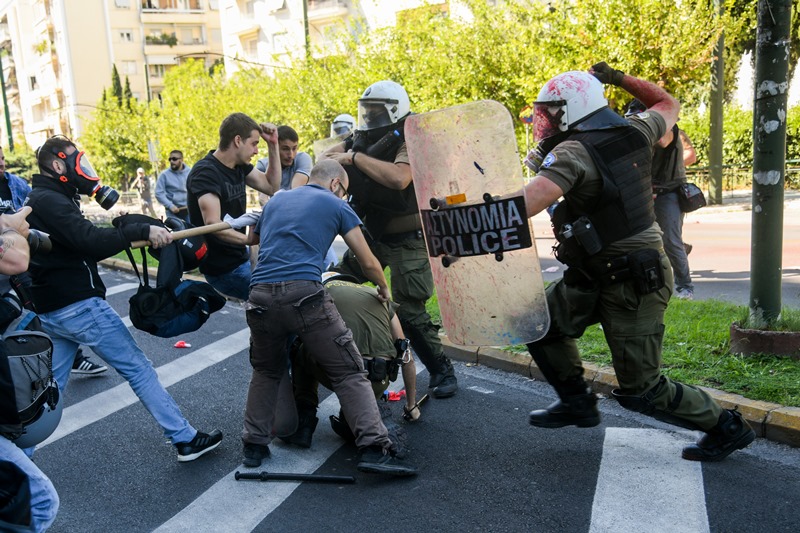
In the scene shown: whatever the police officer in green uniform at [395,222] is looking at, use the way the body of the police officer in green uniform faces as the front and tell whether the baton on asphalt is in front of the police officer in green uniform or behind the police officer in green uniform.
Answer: in front

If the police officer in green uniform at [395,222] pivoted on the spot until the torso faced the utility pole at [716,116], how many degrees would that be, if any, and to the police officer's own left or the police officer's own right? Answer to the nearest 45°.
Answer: approximately 180°

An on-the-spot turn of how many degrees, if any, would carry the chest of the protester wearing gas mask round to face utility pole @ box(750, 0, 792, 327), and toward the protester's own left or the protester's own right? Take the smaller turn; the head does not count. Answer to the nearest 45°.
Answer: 0° — they already face it

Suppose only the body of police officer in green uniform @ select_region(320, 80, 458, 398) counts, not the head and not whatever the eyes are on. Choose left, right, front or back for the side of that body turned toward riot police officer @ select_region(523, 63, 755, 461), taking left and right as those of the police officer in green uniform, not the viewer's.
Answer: left

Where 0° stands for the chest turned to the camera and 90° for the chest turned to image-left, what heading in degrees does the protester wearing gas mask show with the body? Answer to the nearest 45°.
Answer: approximately 270°

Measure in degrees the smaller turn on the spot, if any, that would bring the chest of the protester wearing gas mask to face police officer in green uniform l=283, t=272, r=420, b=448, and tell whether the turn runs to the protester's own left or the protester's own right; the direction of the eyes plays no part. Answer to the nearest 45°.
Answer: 0° — they already face them

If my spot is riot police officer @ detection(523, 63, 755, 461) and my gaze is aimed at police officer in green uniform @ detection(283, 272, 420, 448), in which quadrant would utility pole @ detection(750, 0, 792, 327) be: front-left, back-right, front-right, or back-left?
back-right

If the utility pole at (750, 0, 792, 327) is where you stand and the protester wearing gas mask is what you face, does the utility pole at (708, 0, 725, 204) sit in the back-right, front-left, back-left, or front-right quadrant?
back-right

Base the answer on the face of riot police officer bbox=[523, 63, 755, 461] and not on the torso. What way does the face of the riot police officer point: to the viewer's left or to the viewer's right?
to the viewer's left

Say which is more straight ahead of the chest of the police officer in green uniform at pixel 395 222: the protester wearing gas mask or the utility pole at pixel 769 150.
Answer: the protester wearing gas mask

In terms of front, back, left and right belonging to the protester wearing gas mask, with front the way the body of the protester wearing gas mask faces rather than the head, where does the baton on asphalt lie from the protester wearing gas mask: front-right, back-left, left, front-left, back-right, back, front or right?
front-right

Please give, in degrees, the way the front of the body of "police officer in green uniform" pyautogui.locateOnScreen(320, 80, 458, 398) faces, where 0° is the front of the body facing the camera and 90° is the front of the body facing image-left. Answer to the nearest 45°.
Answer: approximately 45°

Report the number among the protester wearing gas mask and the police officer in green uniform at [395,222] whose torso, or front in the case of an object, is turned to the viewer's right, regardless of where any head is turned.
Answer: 1

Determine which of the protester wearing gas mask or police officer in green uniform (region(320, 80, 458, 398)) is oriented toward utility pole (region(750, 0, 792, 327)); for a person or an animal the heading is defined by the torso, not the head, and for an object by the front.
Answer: the protester wearing gas mask
